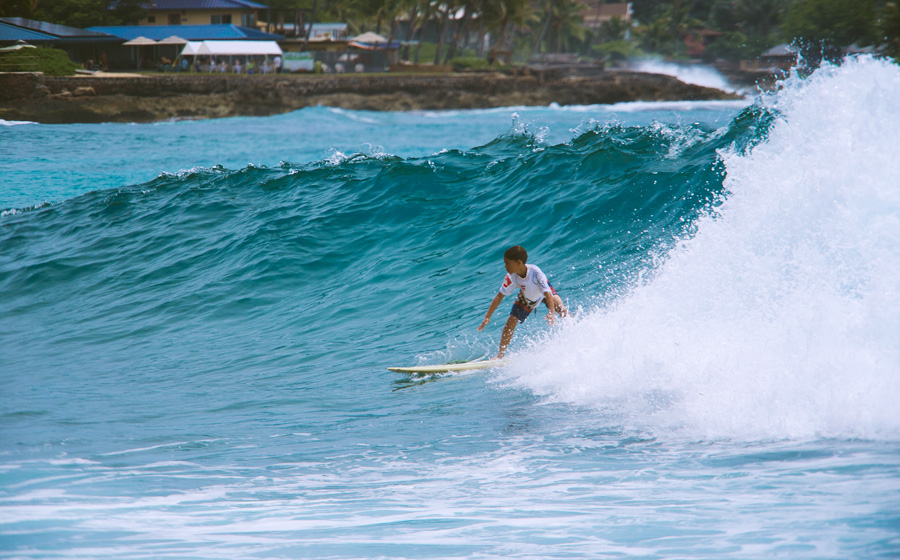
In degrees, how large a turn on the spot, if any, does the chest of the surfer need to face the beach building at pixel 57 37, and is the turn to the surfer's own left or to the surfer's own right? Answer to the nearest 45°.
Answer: approximately 90° to the surfer's own right

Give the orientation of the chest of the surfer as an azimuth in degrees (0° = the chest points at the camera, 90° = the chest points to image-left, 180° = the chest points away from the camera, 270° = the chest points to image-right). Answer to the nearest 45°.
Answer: approximately 45°

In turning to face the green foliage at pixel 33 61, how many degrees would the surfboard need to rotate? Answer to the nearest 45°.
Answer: approximately 45° to its right

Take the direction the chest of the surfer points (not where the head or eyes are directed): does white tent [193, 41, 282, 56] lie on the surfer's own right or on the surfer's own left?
on the surfer's own right

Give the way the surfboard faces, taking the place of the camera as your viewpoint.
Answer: facing to the left of the viewer

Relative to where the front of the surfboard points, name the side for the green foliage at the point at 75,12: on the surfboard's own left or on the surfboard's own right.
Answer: on the surfboard's own right

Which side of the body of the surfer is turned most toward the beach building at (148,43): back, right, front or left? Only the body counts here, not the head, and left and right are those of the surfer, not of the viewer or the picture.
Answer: right

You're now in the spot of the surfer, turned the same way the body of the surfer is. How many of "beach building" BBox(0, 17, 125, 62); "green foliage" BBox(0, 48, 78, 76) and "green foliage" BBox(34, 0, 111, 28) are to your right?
3

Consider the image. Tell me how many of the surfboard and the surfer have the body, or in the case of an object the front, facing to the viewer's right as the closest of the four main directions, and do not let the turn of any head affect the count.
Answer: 0
